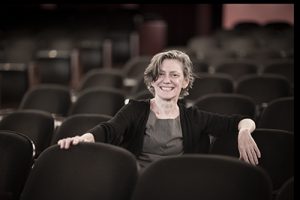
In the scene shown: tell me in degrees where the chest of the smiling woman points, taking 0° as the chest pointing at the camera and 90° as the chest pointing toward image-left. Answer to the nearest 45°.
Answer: approximately 0°
